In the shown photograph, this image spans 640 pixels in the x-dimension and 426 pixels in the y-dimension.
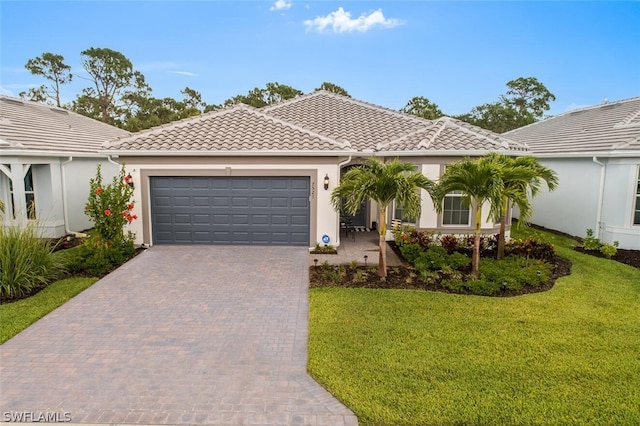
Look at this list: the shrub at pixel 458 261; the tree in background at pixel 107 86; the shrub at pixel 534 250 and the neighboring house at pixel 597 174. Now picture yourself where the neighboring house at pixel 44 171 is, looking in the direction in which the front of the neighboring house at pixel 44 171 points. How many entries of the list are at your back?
1

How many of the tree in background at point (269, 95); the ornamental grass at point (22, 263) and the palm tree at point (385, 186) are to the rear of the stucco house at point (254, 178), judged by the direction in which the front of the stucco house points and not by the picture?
1

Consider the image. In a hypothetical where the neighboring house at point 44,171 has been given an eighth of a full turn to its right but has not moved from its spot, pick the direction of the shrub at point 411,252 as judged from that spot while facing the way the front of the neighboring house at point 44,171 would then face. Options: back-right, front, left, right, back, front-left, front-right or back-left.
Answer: left

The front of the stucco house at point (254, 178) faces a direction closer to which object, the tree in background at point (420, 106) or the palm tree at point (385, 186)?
the palm tree

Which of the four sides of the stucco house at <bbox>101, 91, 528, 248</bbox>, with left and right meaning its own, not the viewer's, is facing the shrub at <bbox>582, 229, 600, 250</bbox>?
left

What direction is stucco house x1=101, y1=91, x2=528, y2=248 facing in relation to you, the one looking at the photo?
facing the viewer

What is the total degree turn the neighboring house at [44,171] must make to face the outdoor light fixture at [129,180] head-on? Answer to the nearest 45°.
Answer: approximately 45° to its left

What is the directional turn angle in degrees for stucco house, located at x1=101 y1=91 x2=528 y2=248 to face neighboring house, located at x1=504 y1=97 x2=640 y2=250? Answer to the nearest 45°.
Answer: approximately 90° to its left

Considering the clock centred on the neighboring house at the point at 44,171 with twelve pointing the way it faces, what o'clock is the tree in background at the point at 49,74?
The tree in background is roughly at 6 o'clock from the neighboring house.

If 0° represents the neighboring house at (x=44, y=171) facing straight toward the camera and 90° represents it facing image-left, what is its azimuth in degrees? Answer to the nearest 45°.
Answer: approximately 0°

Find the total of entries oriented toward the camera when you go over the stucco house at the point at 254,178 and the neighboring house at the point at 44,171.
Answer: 2

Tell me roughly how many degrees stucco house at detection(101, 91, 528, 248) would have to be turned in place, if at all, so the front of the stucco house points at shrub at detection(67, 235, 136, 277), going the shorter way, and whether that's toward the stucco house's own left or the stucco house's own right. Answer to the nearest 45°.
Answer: approximately 45° to the stucco house's own right

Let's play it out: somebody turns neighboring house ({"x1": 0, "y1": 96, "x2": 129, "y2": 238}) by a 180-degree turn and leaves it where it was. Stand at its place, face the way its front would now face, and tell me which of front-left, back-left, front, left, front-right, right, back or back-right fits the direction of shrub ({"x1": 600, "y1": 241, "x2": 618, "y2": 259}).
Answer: back-right

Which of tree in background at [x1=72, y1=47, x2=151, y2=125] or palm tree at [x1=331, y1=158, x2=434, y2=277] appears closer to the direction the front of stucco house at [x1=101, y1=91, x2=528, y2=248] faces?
the palm tree

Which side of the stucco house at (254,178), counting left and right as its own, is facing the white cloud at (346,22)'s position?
back
